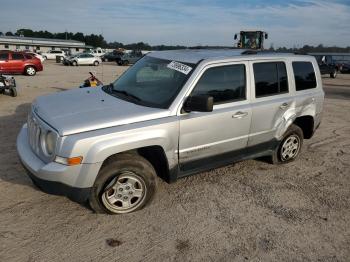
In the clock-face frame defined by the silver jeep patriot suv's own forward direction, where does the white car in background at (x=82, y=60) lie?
The white car in background is roughly at 4 o'clock from the silver jeep patriot suv.

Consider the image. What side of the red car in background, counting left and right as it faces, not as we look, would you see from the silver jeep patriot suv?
left

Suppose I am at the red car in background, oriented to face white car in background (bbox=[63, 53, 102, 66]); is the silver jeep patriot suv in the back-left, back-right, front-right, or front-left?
back-right

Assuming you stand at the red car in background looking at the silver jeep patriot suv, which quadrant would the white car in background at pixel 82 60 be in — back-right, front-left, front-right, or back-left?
back-left

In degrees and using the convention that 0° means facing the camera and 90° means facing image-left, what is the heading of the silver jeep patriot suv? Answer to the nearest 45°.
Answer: approximately 45°

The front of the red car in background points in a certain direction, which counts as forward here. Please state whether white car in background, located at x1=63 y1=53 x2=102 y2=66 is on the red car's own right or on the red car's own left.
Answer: on the red car's own right

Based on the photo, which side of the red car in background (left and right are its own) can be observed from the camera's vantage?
left

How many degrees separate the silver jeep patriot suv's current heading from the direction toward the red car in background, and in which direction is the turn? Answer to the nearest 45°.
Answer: approximately 90° to its right
